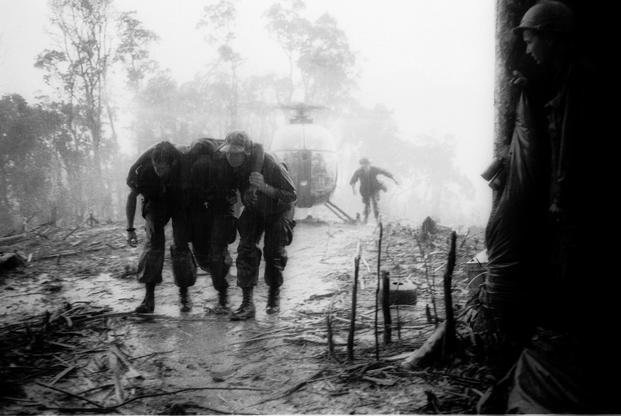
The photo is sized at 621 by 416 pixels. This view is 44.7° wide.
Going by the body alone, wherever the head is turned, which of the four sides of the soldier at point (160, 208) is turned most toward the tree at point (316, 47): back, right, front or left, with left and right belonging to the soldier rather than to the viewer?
back

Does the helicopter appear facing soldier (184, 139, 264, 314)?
yes

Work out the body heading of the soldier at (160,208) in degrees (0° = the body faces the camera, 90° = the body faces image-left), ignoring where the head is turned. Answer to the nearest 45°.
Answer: approximately 0°

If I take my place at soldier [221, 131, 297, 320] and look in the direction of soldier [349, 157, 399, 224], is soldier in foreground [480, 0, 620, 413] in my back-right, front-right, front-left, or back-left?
back-right

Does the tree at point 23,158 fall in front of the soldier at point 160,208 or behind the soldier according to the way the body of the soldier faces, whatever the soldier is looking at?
behind

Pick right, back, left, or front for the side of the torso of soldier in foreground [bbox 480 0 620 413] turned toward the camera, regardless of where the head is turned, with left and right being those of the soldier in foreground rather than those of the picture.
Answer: left

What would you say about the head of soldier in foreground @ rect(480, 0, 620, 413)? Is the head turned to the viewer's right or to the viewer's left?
to the viewer's left

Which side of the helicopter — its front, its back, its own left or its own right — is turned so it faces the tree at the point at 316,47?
back

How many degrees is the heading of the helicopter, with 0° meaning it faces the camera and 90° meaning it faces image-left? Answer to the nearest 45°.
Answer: approximately 0°

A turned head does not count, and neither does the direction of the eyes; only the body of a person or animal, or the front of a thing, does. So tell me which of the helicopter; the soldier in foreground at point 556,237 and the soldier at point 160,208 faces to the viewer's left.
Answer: the soldier in foreground

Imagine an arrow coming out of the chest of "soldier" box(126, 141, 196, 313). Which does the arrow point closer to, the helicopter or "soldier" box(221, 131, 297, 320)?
the soldier

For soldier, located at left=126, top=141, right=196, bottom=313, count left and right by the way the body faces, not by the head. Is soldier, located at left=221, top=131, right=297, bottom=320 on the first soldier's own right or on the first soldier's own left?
on the first soldier's own left

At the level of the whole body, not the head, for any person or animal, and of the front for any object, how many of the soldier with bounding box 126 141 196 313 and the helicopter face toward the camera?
2
